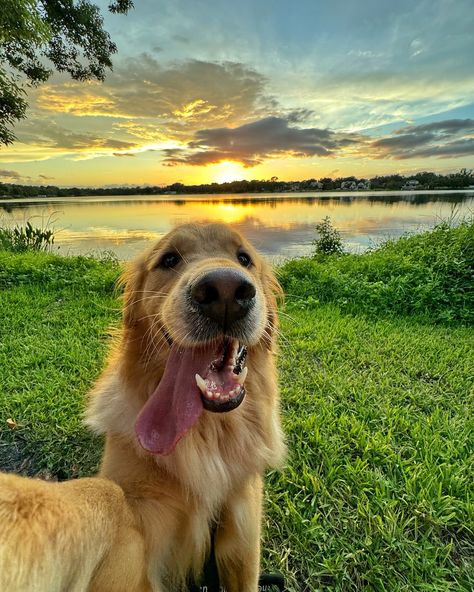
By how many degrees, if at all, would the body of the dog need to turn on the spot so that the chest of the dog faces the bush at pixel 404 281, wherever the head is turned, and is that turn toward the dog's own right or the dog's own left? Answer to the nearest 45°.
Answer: approximately 90° to the dog's own left

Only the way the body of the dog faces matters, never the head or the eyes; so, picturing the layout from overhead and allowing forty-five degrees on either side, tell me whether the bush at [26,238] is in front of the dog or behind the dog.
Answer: behind

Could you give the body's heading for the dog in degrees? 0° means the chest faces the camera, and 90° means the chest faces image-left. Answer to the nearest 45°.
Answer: approximately 315°

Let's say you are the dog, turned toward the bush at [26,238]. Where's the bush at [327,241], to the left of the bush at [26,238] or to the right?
right
